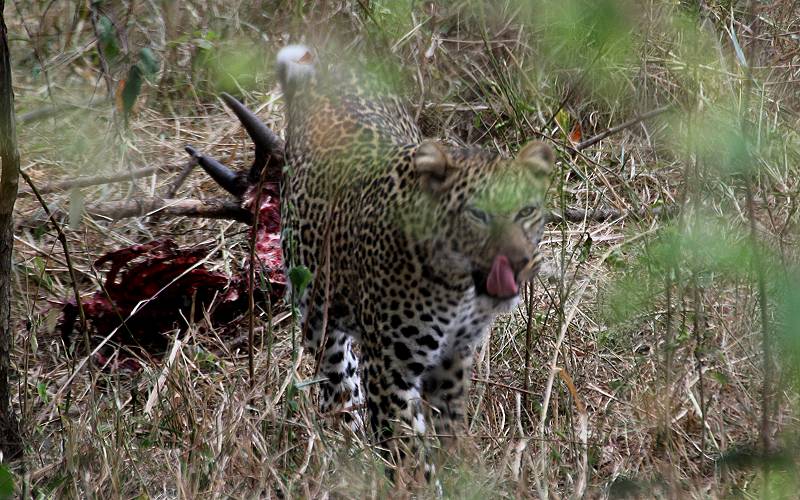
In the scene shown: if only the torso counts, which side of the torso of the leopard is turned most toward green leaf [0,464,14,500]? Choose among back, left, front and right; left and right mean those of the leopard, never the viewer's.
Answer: right

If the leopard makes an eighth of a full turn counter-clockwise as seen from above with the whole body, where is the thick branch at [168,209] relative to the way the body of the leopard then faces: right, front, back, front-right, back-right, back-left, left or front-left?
back-left

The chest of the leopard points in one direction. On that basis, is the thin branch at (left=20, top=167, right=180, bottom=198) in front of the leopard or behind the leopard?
behind

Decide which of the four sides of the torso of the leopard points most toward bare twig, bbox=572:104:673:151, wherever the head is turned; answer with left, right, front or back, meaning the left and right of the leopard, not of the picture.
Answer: left

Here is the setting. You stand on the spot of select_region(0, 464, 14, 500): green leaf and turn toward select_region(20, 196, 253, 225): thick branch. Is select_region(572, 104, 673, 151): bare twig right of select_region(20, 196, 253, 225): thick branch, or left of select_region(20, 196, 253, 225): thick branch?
right

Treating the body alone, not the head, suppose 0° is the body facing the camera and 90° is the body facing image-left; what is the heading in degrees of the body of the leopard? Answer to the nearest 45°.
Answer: approximately 315°

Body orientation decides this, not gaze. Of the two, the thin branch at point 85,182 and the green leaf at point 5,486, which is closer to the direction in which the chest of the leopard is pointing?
the green leaf

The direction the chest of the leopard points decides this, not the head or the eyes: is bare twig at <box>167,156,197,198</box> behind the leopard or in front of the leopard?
behind
